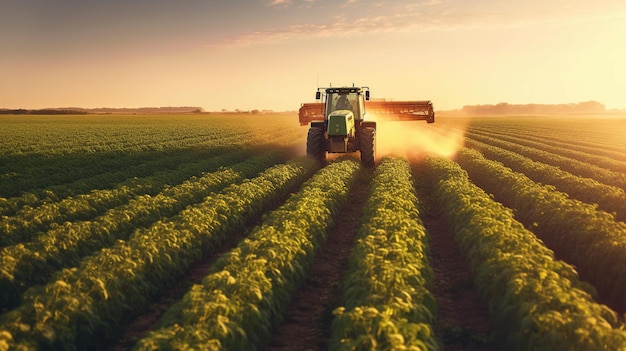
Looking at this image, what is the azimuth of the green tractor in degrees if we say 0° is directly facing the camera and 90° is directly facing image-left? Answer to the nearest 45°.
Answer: approximately 0°

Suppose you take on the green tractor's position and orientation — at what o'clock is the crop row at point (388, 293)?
The crop row is roughly at 12 o'clock from the green tractor.

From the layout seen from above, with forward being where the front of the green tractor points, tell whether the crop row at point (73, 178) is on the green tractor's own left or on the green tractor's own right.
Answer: on the green tractor's own right

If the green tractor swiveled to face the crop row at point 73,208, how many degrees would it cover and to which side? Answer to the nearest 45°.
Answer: approximately 45° to its right

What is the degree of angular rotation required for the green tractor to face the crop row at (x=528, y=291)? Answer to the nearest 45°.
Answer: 0° — it already faces it

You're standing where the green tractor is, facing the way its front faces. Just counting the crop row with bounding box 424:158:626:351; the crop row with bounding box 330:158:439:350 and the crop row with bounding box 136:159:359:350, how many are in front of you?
3

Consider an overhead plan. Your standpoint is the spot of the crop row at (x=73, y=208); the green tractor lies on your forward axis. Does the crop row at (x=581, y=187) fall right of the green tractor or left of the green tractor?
right

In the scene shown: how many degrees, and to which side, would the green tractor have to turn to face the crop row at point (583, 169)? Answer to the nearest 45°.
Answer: approximately 90° to its left
